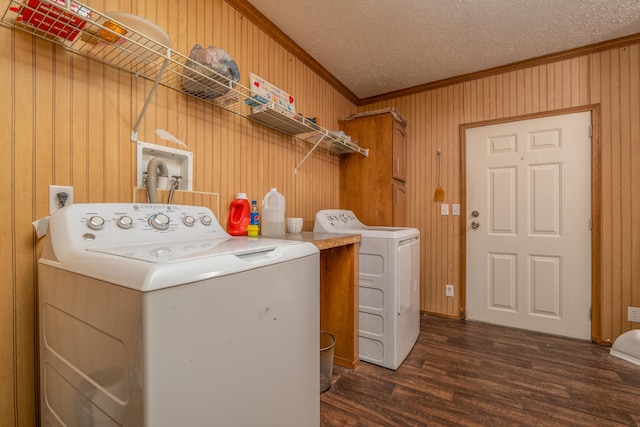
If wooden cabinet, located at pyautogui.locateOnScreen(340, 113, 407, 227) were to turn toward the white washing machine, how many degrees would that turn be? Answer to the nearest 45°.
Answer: approximately 90° to its right

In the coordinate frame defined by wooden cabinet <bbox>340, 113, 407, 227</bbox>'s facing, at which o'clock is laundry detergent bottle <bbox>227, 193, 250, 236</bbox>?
The laundry detergent bottle is roughly at 4 o'clock from the wooden cabinet.

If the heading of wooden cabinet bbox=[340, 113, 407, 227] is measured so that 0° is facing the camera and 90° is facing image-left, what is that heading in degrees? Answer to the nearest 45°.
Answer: approximately 270°

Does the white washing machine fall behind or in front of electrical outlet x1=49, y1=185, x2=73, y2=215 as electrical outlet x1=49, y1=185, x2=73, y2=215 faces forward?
in front

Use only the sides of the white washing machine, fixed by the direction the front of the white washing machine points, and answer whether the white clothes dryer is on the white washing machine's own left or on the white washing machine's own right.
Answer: on the white washing machine's own left

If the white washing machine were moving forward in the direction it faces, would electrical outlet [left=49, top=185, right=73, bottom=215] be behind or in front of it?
behind

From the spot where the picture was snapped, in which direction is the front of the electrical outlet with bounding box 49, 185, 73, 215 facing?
facing the viewer and to the right of the viewer

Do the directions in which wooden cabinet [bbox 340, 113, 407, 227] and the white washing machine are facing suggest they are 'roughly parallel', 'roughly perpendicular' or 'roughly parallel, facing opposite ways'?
roughly parallel

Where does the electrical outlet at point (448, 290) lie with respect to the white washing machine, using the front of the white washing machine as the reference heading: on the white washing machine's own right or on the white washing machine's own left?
on the white washing machine's own left
